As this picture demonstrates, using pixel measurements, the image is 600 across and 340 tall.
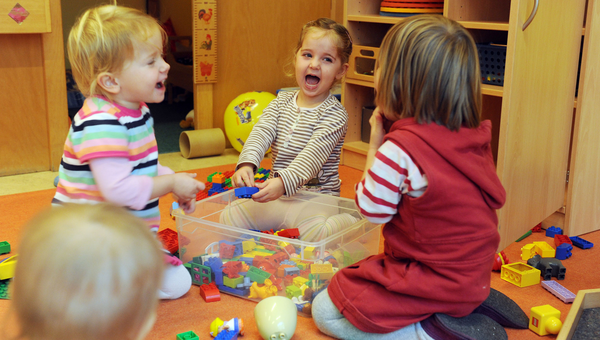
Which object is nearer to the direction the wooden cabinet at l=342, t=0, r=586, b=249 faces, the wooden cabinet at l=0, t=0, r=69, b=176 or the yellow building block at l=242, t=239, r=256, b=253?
the yellow building block

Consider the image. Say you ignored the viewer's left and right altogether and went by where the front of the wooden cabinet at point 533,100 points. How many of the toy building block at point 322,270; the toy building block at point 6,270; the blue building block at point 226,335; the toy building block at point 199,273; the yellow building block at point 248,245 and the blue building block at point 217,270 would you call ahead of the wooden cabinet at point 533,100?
6

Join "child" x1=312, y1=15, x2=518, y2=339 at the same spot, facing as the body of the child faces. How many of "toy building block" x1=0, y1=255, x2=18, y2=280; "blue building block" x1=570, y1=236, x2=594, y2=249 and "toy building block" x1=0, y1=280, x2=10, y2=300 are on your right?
1

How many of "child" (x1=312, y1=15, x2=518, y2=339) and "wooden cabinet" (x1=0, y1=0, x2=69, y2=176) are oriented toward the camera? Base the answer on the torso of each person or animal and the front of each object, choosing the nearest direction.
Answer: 1

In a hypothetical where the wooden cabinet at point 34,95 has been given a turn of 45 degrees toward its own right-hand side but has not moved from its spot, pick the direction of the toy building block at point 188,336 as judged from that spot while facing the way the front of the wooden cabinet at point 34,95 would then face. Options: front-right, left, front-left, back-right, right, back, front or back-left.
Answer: front-left

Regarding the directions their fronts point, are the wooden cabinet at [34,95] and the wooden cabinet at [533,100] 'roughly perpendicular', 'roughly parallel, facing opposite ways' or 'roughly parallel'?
roughly perpendicular

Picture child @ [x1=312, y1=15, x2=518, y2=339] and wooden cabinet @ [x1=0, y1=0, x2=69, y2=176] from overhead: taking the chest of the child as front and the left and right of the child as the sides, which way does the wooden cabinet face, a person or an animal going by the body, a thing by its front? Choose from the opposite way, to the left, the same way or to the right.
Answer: the opposite way

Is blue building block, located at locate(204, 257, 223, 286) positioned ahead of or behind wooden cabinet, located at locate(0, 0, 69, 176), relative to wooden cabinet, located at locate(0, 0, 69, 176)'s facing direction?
ahead

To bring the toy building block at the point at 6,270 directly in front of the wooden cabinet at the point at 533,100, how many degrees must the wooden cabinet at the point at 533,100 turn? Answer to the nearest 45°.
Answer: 0° — it already faces it

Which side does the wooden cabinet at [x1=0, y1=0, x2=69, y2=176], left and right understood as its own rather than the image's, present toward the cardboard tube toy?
left

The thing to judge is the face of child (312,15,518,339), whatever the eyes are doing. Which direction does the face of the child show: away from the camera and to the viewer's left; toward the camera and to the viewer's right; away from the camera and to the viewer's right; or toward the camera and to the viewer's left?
away from the camera and to the viewer's left

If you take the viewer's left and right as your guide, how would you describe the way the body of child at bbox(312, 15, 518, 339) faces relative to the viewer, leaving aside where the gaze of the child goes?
facing away from the viewer and to the left of the viewer

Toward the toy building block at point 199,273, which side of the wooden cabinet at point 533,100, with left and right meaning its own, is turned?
front

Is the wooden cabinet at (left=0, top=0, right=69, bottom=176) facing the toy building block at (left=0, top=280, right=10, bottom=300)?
yes

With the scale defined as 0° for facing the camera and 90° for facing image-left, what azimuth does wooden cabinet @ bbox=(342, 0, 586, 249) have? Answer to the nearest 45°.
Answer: approximately 45°

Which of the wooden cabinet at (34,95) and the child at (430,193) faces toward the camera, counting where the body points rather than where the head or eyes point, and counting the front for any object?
the wooden cabinet

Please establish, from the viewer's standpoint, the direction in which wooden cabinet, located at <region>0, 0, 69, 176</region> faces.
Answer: facing the viewer
